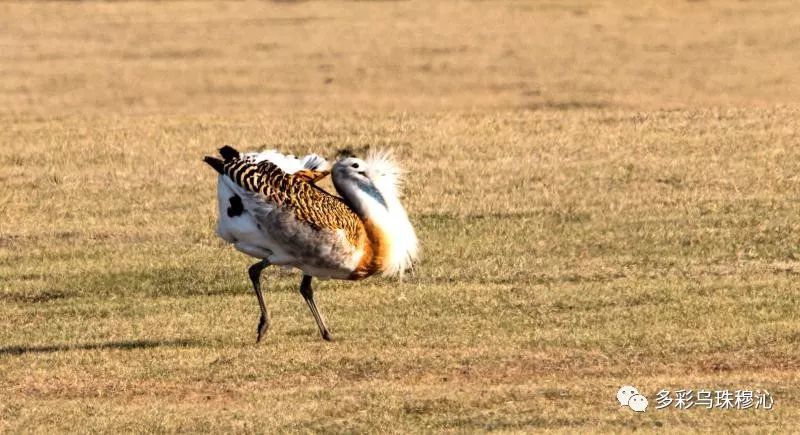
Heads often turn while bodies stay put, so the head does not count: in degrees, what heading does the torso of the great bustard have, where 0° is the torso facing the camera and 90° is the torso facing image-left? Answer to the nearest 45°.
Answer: approximately 270°
